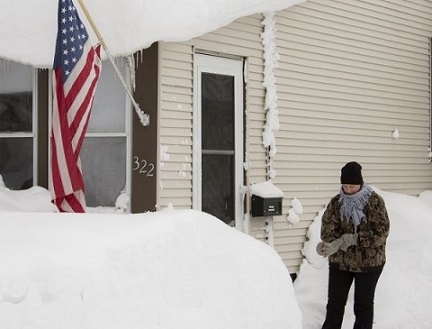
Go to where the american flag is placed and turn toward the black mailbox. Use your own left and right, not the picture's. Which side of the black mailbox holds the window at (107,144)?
left

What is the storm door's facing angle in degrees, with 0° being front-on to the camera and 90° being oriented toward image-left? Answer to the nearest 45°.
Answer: approximately 45°

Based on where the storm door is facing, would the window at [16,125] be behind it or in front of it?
in front

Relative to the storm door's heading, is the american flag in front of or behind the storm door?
in front

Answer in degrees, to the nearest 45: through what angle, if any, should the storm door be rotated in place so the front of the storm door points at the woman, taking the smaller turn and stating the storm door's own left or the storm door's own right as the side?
approximately 90° to the storm door's own left
